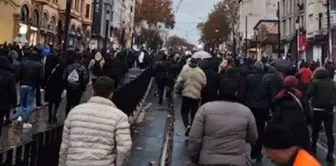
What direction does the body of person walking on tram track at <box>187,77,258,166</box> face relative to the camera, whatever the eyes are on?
away from the camera

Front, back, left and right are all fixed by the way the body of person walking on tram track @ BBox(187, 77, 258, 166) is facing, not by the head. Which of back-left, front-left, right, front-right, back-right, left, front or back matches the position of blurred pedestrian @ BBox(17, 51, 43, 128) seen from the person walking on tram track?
front-left

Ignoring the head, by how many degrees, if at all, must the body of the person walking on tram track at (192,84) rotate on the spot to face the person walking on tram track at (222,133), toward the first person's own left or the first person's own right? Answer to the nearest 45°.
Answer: approximately 180°

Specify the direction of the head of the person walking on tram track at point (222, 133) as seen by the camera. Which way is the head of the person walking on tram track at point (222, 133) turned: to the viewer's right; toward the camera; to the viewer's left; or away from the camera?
away from the camera

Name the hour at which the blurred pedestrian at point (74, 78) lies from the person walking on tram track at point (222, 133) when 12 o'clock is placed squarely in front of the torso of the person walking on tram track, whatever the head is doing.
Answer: The blurred pedestrian is roughly at 11 o'clock from the person walking on tram track.

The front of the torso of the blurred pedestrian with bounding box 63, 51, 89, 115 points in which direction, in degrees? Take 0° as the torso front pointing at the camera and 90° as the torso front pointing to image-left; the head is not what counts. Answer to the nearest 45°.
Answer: approximately 180°

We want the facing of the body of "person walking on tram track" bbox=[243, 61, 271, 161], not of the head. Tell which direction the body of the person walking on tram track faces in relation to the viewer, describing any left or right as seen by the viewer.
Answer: facing away from the viewer

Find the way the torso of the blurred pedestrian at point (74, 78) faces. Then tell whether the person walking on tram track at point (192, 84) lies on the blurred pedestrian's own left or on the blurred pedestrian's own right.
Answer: on the blurred pedestrian's own right

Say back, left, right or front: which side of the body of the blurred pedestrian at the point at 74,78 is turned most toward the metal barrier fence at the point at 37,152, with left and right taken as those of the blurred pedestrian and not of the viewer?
back

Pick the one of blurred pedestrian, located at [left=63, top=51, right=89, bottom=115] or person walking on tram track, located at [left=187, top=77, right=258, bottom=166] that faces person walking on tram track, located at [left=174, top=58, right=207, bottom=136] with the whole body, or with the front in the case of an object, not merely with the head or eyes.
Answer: person walking on tram track, located at [left=187, top=77, right=258, bottom=166]

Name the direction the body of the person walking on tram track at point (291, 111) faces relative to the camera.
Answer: away from the camera

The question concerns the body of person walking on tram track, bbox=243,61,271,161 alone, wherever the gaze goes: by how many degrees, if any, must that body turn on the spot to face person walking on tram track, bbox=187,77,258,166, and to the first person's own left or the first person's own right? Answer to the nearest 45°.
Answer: approximately 180°

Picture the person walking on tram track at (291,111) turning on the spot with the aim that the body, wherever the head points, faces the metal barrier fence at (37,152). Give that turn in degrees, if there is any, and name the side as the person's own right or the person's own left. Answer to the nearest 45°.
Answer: approximately 135° to the person's own left

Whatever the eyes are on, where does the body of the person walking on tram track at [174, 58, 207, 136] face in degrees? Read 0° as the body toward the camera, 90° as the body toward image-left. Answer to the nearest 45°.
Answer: approximately 180°
